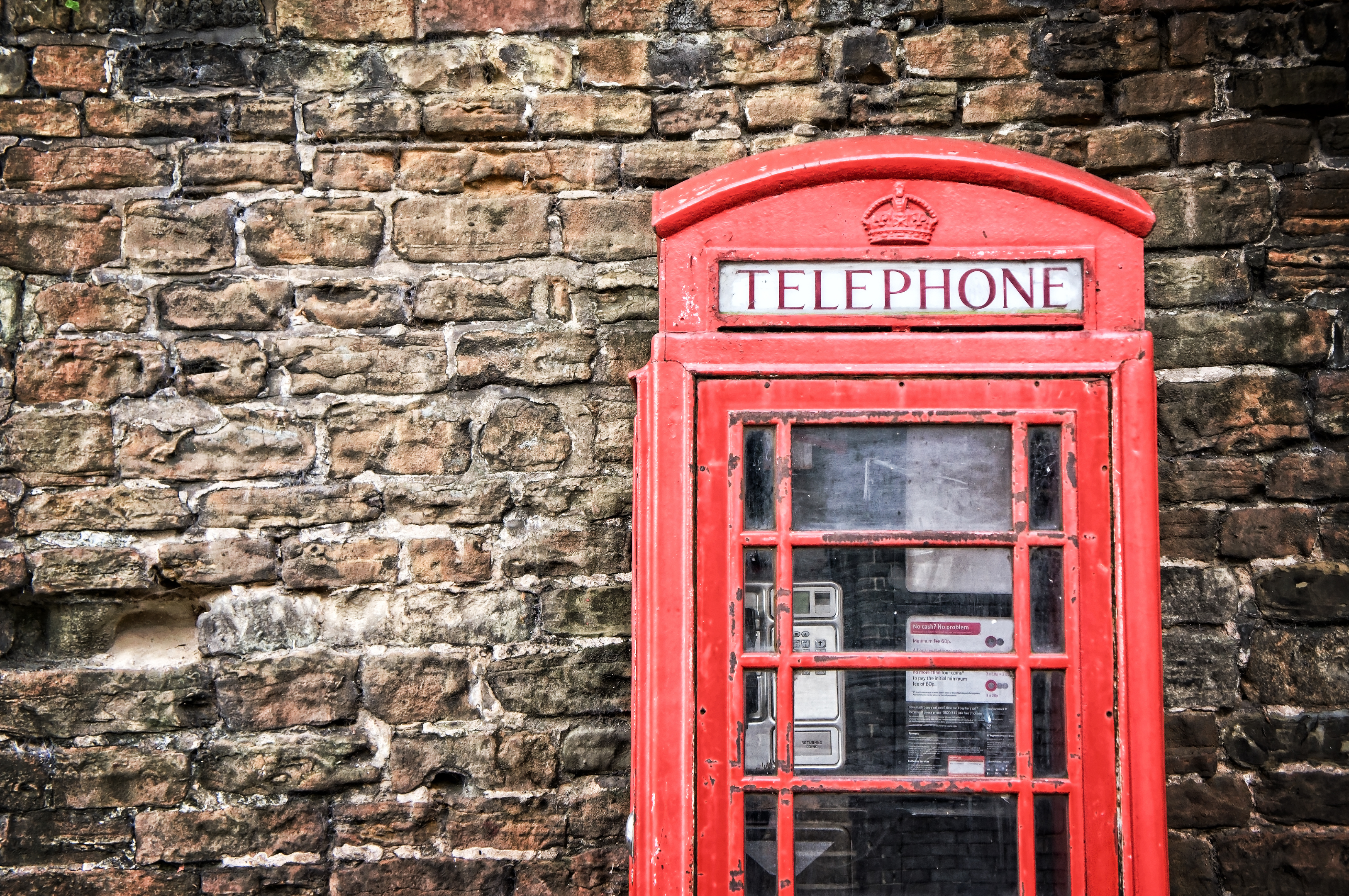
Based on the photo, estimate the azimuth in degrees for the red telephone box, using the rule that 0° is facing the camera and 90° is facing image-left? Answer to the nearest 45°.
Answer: approximately 0°
